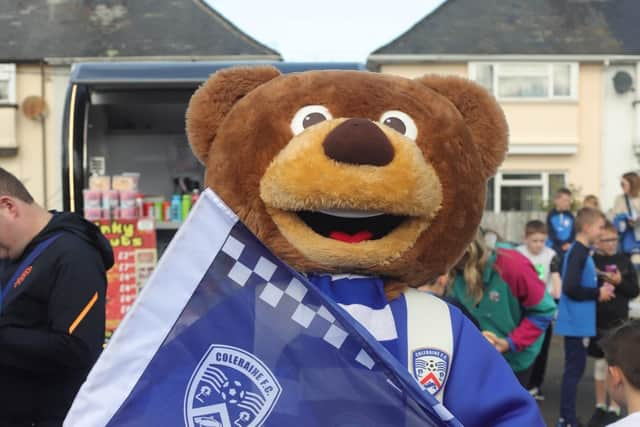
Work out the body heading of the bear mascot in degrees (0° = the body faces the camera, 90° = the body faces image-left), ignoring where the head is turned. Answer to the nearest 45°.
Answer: approximately 0°

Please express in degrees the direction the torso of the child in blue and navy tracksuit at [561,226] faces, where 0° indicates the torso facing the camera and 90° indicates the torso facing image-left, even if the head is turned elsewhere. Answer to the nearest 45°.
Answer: approximately 0°

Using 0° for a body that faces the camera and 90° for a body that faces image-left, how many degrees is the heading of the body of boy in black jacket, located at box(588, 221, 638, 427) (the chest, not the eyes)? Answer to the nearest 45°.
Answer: approximately 45°
